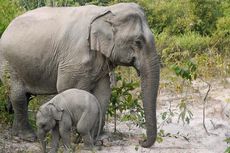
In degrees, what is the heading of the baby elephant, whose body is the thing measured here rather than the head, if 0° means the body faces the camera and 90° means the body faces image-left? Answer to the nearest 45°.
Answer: approximately 90°

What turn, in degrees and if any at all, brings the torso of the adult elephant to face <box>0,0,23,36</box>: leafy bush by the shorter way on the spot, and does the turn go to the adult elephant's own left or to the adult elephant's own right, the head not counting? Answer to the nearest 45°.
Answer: approximately 135° to the adult elephant's own left

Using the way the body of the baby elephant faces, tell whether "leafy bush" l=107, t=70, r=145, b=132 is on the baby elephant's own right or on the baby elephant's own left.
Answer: on the baby elephant's own right

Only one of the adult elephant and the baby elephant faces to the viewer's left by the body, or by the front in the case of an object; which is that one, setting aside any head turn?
the baby elephant

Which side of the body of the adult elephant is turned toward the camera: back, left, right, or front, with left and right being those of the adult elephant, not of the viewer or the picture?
right

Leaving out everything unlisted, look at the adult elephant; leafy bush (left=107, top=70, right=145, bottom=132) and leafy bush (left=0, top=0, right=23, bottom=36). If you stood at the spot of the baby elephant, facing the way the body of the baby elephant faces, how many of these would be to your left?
0

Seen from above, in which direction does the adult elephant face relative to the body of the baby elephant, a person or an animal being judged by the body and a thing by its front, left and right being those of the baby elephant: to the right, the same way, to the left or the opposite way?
the opposite way

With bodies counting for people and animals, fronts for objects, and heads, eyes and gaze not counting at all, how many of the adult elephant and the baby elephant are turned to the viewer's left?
1

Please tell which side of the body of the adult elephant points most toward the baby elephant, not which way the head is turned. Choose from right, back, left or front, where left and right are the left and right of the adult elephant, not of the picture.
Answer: right
